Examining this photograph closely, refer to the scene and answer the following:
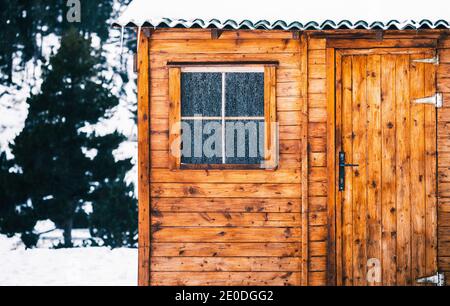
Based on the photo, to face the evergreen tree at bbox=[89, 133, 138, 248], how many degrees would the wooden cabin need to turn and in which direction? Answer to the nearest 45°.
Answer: approximately 135° to its right

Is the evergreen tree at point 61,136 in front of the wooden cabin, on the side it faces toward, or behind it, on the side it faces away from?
behind

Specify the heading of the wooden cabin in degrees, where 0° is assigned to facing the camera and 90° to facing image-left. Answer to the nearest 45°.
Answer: approximately 0°

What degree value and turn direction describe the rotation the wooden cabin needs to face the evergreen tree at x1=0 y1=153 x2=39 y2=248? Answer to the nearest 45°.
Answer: approximately 135° to its right
